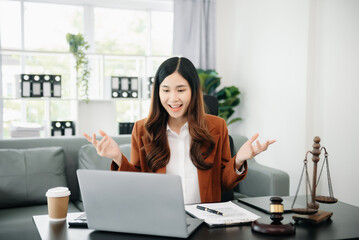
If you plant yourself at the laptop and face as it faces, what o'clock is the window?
The window is roughly at 10 o'clock from the laptop.

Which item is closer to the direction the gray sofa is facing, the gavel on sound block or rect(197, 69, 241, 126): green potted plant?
the gavel on sound block

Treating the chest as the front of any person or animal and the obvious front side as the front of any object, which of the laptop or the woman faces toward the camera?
the woman

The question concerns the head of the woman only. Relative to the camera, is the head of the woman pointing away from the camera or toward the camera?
toward the camera

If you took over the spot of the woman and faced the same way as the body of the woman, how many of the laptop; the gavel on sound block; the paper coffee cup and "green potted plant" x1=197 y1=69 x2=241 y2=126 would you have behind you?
1

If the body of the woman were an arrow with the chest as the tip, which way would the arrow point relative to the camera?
toward the camera

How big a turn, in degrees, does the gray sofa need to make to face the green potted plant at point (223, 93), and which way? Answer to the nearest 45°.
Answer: approximately 135° to its left

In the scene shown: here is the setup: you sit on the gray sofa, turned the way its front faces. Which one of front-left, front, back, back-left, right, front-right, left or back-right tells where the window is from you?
back

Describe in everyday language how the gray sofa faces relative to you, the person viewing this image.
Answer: facing the viewer

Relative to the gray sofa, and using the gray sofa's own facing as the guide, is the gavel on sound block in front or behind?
in front

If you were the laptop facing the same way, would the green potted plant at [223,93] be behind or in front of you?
in front

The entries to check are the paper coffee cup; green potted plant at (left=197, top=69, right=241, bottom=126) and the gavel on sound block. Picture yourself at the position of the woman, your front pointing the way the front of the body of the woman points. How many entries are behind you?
1

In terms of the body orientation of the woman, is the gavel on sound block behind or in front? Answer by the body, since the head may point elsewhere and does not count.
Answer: in front

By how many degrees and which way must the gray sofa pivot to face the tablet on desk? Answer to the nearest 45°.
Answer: approximately 45° to its left

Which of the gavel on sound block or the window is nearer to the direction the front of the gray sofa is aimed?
the gavel on sound block
